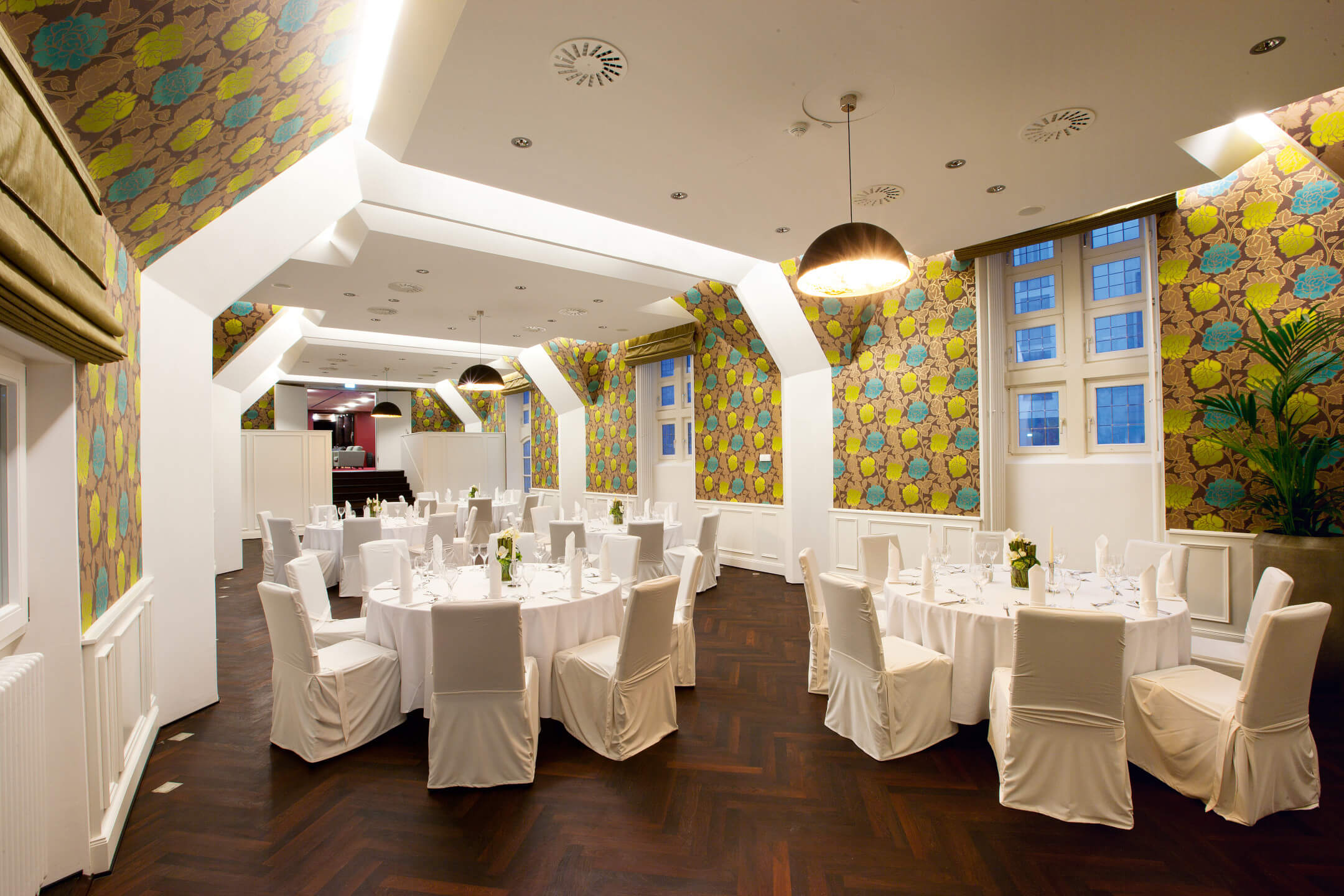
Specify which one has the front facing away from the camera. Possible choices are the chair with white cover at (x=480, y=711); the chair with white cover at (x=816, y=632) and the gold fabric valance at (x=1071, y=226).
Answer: the chair with white cover at (x=480, y=711)

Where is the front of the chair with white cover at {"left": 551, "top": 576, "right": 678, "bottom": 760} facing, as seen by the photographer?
facing away from the viewer and to the left of the viewer

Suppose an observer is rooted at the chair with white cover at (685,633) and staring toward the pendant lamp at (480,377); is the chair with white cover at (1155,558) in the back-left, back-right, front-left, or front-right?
back-right

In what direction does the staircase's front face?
toward the camera

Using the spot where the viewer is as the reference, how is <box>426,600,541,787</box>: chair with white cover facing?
facing away from the viewer

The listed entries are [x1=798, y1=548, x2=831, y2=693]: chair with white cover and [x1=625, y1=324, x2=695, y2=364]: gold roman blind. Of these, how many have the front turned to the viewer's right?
1

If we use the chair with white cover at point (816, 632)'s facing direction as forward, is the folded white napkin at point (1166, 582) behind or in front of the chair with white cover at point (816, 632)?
in front

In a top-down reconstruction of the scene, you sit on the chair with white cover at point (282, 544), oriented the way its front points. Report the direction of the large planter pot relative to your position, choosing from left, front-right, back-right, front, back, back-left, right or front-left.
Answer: right

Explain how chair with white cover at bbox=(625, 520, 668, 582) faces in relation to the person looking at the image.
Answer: facing away from the viewer

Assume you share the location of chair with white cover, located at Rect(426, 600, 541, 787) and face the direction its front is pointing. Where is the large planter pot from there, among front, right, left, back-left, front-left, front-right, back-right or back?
right

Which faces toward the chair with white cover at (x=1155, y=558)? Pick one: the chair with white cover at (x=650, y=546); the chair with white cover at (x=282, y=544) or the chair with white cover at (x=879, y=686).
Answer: the chair with white cover at (x=879, y=686)

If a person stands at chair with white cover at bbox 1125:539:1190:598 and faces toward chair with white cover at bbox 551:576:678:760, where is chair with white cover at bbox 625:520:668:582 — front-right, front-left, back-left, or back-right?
front-right

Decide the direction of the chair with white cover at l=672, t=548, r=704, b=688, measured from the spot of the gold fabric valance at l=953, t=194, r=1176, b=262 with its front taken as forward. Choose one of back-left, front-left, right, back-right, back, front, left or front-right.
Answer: front
